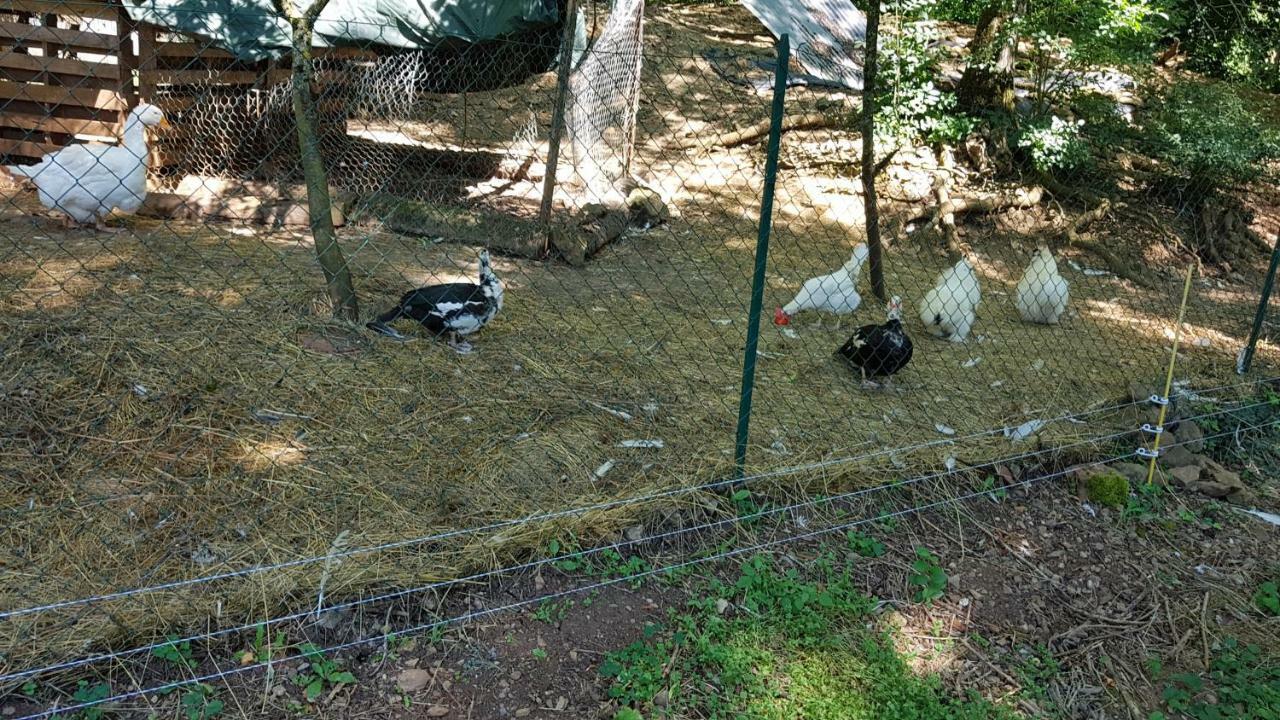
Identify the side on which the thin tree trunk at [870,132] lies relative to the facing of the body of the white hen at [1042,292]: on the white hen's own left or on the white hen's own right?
on the white hen's own left

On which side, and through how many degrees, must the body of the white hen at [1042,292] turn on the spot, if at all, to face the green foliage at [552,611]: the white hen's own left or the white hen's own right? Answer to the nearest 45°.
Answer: approximately 180°

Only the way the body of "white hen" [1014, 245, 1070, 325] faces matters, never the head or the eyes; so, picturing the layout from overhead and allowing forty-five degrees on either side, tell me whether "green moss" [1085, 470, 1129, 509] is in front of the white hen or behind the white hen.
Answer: behind

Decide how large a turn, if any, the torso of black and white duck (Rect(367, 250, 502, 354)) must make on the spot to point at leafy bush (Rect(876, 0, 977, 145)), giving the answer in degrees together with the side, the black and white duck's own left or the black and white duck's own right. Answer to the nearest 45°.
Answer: approximately 45° to the black and white duck's own left

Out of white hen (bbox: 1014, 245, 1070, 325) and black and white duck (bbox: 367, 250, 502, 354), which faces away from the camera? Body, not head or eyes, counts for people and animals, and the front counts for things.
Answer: the white hen

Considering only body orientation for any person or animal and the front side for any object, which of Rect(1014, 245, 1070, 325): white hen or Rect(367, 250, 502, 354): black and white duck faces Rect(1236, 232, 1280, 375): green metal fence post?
the black and white duck

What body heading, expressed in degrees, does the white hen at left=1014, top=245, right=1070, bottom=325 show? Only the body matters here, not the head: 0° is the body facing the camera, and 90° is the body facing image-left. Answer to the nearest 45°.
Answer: approximately 180°

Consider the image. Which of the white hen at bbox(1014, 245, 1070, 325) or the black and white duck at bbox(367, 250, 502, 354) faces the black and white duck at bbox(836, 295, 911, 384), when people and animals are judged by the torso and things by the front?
the black and white duck at bbox(367, 250, 502, 354)

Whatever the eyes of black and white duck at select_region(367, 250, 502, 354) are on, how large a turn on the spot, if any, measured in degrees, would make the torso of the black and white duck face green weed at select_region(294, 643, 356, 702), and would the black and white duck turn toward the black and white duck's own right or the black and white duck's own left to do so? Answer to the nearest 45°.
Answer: approximately 90° to the black and white duck's own right

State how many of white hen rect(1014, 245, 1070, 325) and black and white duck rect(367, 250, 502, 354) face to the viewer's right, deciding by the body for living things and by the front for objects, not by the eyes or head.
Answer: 1

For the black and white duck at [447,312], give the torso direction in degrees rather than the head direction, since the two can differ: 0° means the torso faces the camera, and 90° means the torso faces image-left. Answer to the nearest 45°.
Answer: approximately 270°

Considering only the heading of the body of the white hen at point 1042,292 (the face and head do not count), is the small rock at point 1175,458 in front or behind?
behind
